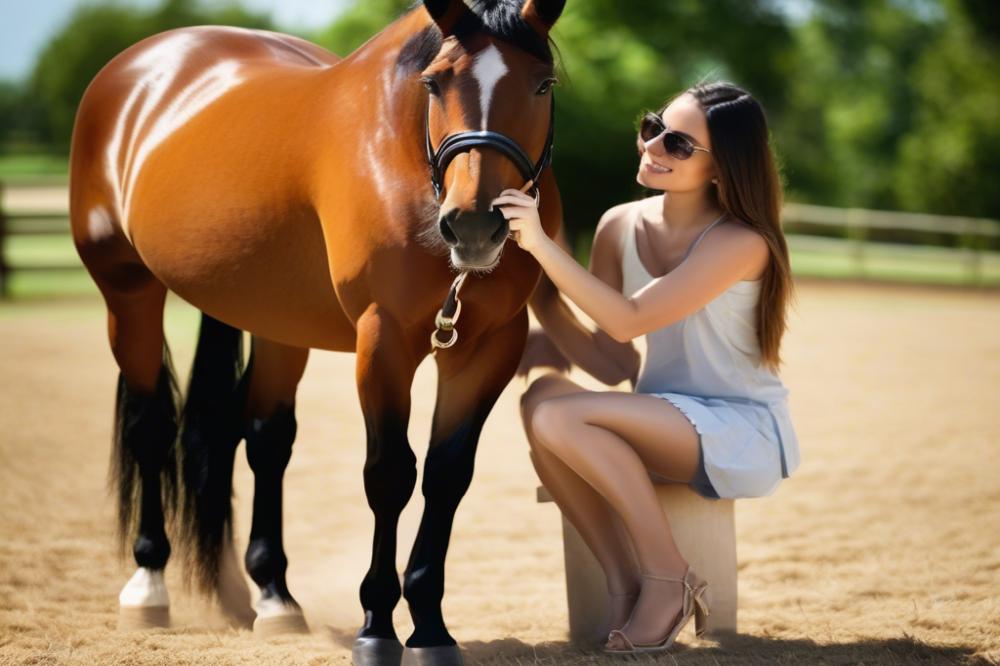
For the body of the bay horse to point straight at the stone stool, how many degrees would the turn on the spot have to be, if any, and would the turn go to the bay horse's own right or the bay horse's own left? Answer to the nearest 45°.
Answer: approximately 45° to the bay horse's own left

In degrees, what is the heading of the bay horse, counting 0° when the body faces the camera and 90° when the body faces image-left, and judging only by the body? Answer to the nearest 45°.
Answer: approximately 315°

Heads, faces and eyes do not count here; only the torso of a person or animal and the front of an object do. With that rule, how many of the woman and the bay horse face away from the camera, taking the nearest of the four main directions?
0

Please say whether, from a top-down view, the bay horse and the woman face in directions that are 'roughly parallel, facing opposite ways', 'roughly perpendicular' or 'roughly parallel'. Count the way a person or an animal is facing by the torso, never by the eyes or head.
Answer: roughly perpendicular

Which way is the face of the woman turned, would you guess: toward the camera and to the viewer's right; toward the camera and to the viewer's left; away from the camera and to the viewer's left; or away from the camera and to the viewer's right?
toward the camera and to the viewer's left

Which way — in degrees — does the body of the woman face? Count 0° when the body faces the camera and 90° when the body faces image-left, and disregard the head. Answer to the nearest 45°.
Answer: approximately 45°

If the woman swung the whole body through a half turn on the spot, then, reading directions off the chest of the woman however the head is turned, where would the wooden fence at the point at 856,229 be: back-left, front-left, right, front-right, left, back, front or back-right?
front-left
